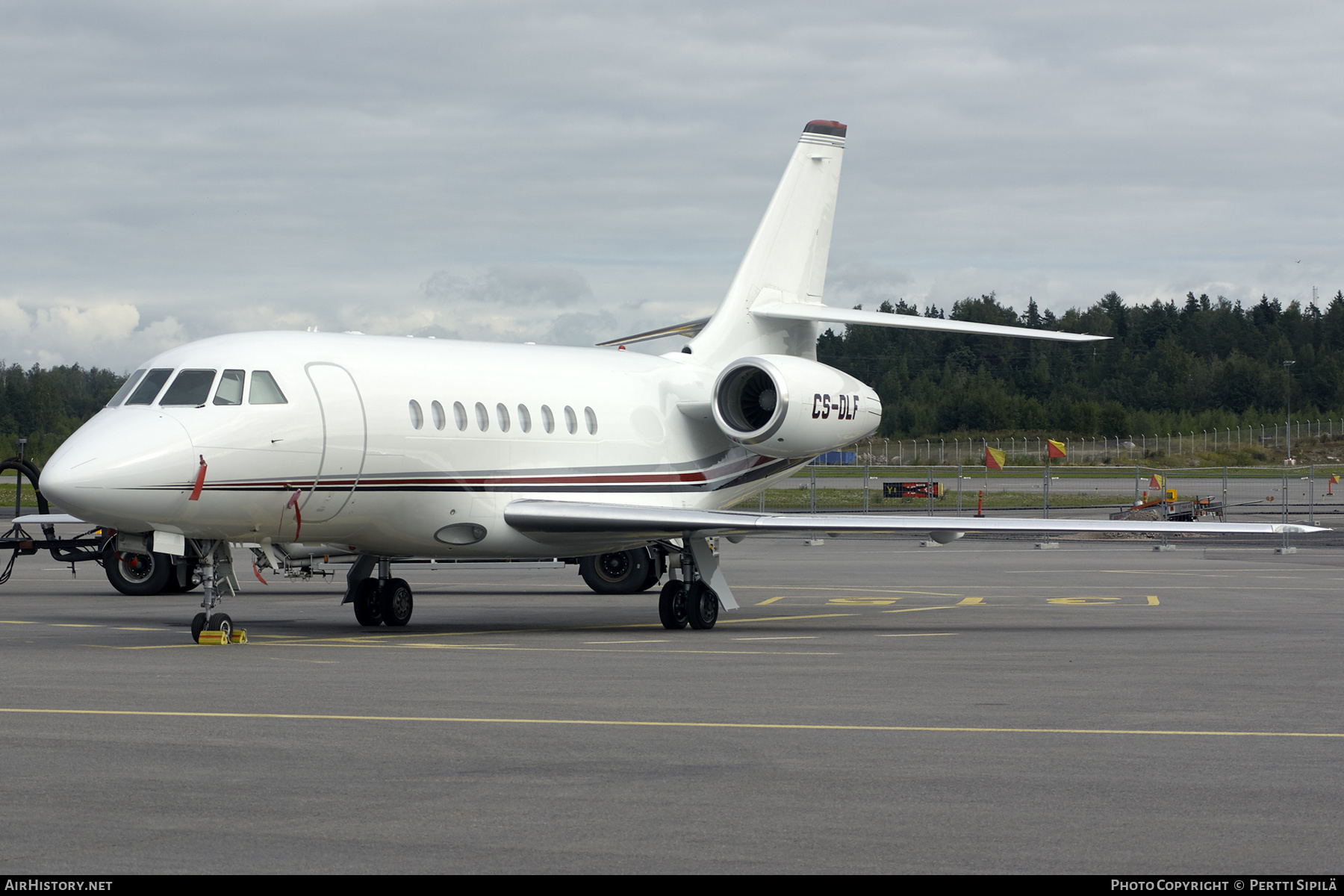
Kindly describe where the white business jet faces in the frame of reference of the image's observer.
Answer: facing the viewer and to the left of the viewer
